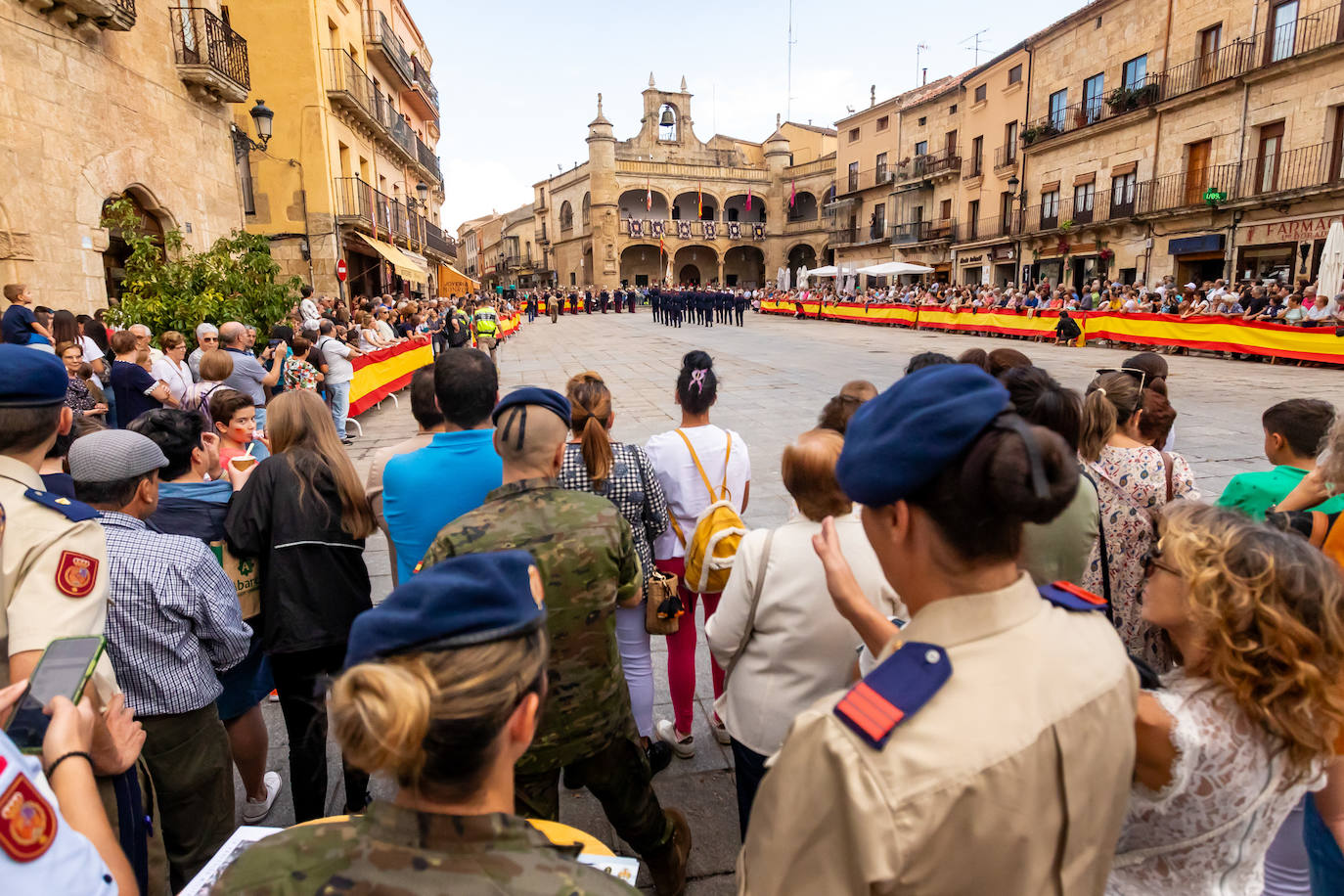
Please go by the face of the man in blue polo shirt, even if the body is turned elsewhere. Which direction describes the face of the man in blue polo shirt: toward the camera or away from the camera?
away from the camera

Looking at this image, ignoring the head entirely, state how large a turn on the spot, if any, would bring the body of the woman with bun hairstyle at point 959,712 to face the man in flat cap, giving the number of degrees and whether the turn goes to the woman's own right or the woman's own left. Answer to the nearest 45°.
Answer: approximately 45° to the woman's own left

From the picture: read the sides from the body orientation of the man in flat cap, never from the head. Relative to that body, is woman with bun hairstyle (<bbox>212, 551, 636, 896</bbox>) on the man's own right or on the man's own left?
on the man's own right

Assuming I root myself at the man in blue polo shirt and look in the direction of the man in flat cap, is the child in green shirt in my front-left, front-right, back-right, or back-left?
back-left

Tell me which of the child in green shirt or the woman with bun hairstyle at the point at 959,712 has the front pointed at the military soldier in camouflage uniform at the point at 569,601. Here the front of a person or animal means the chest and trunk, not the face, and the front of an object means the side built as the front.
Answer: the woman with bun hairstyle

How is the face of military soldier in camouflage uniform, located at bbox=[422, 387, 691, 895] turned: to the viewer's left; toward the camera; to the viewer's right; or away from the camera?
away from the camera

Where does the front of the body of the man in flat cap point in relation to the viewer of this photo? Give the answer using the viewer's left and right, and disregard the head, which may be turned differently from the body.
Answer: facing away from the viewer and to the right of the viewer

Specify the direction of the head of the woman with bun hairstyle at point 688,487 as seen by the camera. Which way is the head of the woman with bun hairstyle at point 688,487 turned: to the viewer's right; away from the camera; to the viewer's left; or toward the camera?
away from the camera

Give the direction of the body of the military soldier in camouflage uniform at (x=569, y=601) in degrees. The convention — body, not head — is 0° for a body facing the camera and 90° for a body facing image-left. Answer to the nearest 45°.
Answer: approximately 180°

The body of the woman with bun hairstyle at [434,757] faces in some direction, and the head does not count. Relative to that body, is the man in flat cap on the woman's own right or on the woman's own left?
on the woman's own left

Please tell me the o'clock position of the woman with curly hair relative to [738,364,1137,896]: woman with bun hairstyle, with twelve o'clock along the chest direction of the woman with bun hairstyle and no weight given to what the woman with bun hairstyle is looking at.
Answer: The woman with curly hair is roughly at 3 o'clock from the woman with bun hairstyle.

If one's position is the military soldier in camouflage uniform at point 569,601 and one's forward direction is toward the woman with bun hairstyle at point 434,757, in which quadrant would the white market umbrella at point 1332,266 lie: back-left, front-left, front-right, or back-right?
back-left
